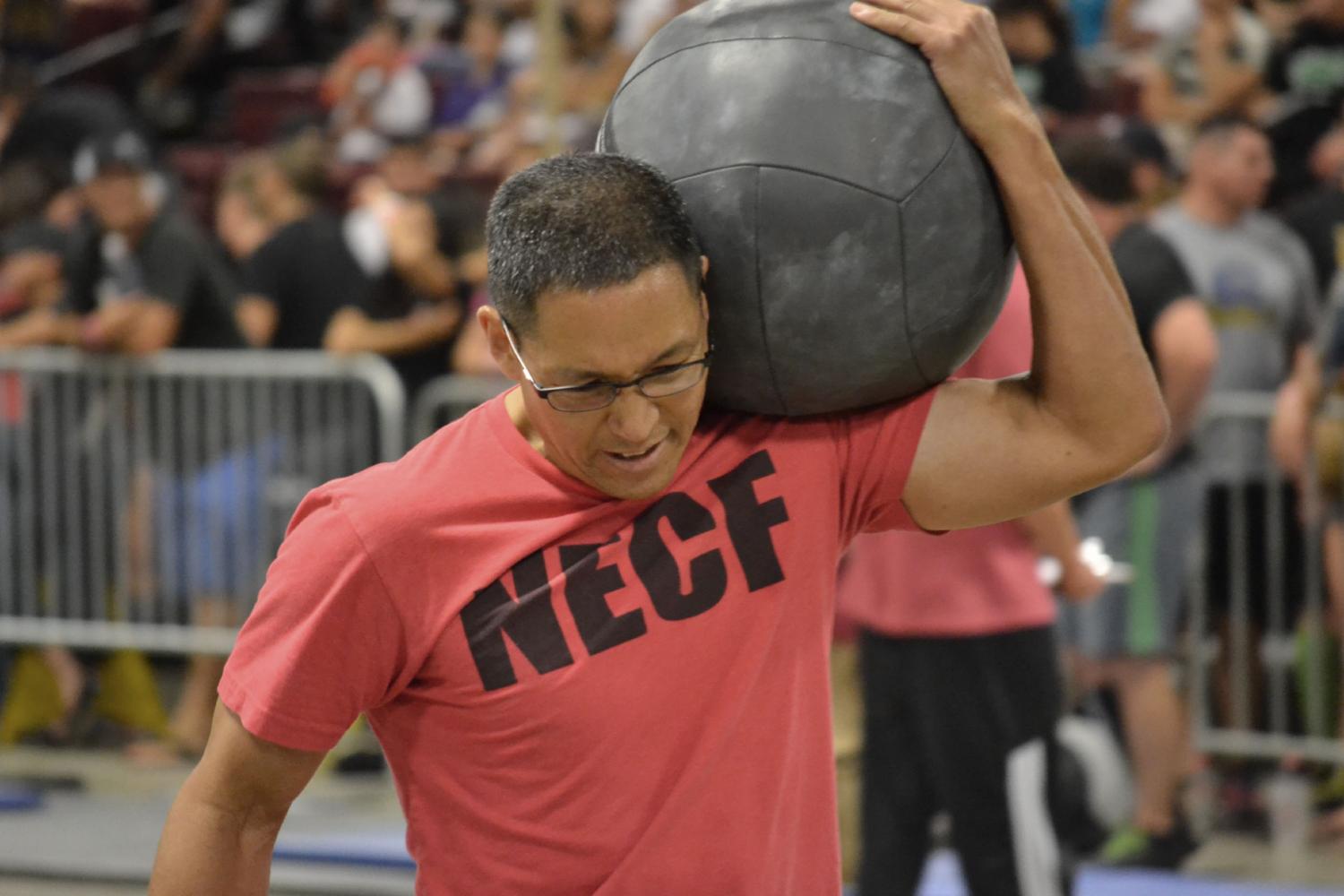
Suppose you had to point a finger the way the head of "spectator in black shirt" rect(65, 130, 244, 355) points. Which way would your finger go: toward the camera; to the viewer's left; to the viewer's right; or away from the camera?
toward the camera

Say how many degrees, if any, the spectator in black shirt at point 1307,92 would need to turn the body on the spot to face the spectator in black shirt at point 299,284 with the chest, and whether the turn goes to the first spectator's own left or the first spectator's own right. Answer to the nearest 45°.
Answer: approximately 90° to the first spectator's own right

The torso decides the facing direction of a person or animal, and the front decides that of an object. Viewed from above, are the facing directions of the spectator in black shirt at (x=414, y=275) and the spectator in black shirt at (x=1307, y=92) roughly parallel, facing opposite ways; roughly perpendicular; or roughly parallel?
roughly parallel

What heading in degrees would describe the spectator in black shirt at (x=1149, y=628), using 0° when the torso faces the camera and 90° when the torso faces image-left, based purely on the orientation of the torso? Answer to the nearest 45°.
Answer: approximately 90°

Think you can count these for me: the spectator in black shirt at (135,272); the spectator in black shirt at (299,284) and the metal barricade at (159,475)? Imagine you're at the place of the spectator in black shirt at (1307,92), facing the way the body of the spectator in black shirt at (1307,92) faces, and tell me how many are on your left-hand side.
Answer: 0

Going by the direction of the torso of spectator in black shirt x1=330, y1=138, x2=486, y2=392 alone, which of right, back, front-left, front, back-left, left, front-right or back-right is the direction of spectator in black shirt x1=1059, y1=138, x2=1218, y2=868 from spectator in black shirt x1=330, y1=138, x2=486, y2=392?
left

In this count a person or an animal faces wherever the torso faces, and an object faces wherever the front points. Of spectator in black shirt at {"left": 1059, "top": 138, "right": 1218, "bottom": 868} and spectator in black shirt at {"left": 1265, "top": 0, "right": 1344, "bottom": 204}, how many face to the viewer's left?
1

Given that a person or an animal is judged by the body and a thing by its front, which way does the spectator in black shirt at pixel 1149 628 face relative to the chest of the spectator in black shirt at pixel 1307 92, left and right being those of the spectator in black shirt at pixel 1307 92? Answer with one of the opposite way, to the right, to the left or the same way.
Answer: to the right

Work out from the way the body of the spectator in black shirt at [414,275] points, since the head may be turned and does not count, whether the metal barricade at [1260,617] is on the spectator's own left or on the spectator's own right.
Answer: on the spectator's own left

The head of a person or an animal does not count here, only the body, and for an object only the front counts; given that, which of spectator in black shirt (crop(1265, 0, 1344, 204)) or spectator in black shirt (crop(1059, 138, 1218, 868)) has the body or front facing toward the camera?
spectator in black shirt (crop(1265, 0, 1344, 204))

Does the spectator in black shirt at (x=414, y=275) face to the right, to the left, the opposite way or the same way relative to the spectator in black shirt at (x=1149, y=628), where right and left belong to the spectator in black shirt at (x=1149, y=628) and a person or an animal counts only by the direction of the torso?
to the left

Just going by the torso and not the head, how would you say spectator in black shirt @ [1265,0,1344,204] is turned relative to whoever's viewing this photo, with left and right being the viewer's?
facing the viewer

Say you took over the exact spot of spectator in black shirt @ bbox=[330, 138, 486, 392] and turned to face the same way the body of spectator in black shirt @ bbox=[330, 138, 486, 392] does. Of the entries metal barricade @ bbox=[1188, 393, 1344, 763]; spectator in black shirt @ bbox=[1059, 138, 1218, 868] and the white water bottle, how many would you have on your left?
3

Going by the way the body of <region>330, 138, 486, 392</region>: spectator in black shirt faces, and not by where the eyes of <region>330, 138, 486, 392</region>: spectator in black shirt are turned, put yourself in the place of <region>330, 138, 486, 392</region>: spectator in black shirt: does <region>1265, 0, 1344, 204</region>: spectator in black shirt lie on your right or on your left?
on your left
